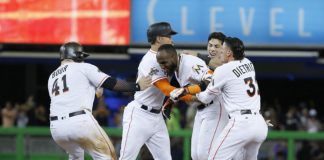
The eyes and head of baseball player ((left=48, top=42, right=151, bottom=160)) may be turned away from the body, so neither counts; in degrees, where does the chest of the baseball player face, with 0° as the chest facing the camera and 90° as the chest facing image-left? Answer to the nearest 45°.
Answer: approximately 225°

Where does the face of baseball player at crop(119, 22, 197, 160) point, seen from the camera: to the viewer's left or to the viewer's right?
to the viewer's right

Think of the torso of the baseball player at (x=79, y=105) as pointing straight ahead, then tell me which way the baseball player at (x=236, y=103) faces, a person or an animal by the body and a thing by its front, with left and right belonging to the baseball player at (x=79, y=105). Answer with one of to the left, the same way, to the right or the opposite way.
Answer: to the left

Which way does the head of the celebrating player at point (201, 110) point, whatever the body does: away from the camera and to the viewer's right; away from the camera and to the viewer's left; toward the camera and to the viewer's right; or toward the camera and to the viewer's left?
toward the camera and to the viewer's left

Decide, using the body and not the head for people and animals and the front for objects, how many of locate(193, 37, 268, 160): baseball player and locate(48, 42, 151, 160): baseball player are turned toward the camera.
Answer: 0

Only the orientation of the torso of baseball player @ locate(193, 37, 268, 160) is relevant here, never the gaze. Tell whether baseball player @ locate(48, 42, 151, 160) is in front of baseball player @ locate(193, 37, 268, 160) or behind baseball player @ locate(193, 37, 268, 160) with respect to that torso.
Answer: in front

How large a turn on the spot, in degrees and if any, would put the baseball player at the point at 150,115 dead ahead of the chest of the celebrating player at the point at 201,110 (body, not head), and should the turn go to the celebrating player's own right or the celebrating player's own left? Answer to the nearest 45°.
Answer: approximately 45° to the celebrating player's own right

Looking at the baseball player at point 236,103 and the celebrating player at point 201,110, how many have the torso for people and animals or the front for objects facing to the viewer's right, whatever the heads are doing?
0

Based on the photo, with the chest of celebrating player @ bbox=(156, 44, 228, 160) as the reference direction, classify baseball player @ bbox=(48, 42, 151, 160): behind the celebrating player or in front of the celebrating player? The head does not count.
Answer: in front

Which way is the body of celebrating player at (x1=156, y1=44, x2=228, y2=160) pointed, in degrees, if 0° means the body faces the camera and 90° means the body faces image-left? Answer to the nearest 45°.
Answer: approximately 45°

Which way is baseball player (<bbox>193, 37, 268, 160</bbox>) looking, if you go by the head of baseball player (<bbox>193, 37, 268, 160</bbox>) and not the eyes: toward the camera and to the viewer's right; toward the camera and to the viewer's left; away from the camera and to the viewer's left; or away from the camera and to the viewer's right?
away from the camera and to the viewer's left
